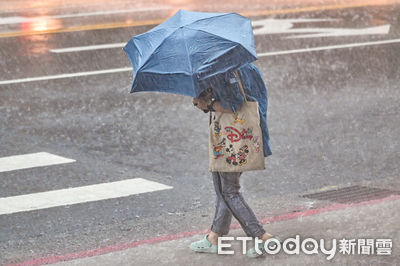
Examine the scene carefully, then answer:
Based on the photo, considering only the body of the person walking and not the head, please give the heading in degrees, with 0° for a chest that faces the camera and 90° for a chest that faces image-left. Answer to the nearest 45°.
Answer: approximately 90°
